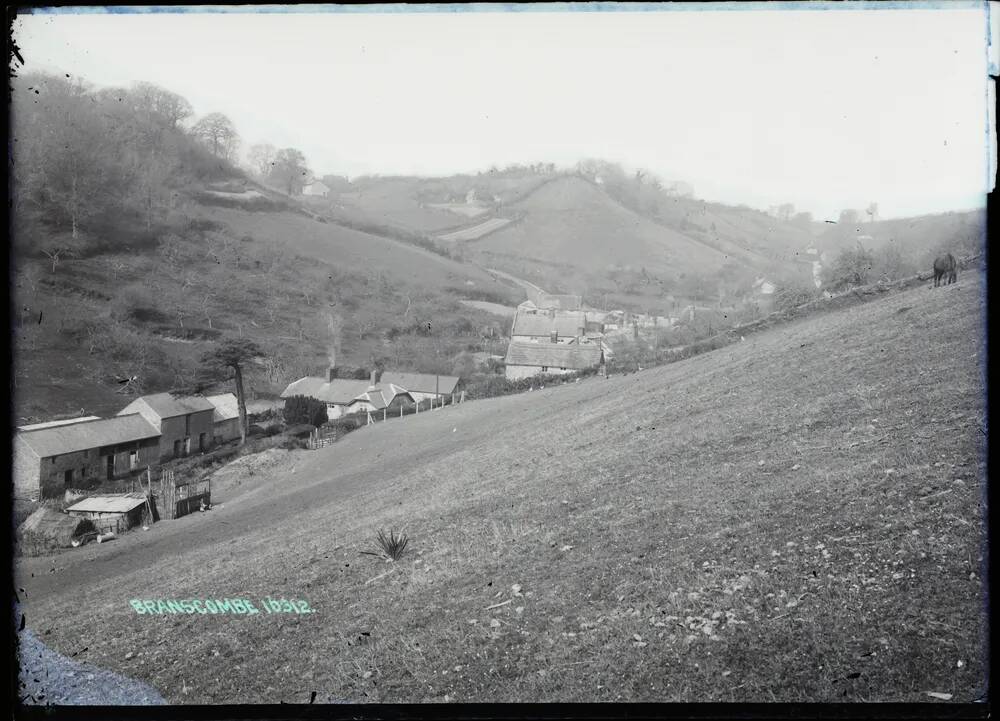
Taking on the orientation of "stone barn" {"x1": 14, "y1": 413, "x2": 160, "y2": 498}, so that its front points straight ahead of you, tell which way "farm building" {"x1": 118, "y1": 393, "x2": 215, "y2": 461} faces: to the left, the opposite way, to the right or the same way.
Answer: the same way

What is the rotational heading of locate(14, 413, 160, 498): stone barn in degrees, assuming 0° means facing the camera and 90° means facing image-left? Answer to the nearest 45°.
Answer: approximately 315°

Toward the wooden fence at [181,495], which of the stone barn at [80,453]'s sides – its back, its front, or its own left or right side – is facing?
front

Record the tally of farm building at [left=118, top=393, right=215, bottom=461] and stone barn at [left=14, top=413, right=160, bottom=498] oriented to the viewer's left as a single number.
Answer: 0

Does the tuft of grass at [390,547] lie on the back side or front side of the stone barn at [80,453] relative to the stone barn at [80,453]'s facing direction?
on the front side
